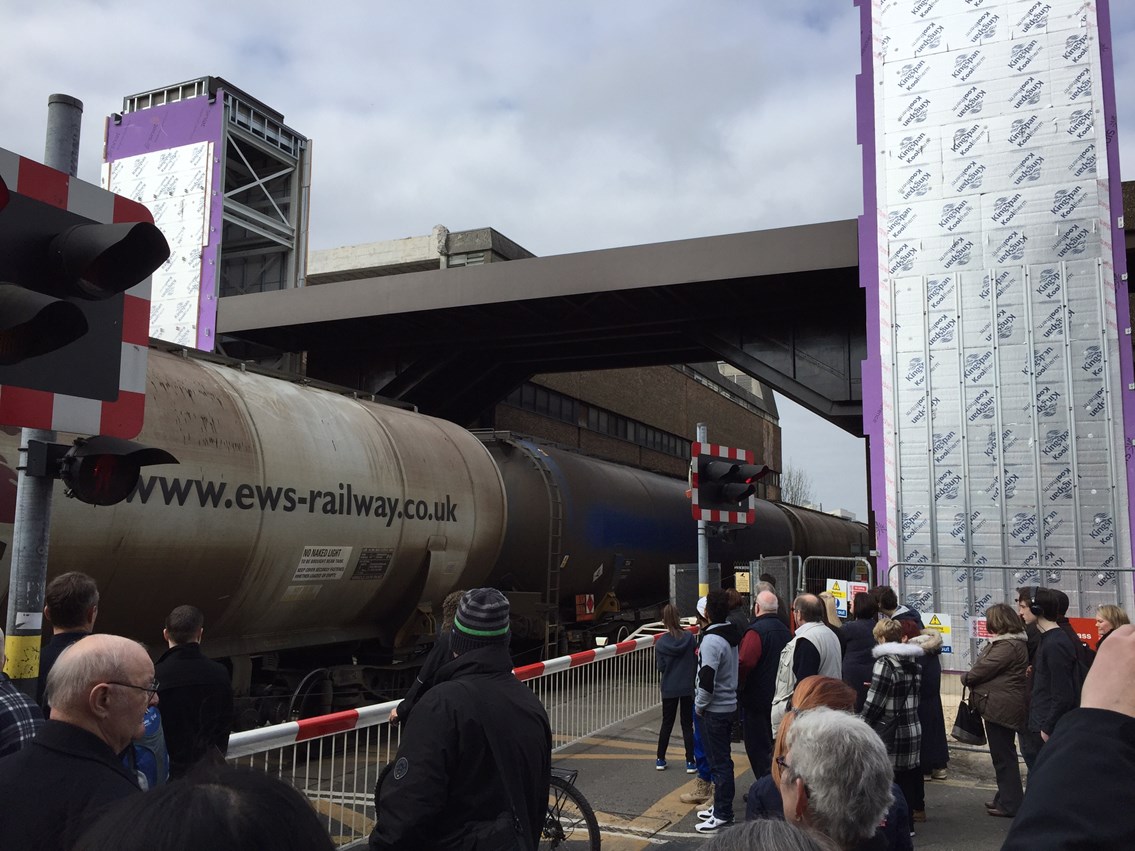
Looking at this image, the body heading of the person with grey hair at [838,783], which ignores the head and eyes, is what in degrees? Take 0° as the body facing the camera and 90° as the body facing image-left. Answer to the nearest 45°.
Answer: approximately 135°

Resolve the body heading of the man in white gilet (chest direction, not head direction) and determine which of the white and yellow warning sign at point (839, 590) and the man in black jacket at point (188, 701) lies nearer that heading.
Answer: the white and yellow warning sign

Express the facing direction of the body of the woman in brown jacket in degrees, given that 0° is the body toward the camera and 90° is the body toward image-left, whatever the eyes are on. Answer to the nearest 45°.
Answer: approximately 90°

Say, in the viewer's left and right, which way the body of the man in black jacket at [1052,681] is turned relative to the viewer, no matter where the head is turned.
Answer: facing to the left of the viewer

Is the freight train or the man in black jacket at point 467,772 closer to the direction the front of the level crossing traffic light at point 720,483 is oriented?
the man in black jacket

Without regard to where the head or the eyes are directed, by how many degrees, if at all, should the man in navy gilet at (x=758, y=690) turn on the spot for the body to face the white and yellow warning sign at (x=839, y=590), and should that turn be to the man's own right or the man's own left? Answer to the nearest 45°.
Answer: approximately 45° to the man's own right

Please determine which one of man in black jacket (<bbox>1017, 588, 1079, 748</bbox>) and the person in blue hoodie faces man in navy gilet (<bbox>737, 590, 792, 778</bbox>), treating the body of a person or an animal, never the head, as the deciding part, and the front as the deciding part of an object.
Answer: man in black jacket (<bbox>1017, 588, 1079, 748</bbox>)

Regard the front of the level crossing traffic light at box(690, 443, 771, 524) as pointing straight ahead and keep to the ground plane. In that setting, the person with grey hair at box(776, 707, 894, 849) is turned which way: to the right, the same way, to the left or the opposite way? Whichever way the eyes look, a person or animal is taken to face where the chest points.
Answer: the opposite way

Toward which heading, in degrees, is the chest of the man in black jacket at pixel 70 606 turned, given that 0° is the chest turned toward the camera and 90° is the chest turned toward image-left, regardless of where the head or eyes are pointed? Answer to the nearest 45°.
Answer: approximately 180°

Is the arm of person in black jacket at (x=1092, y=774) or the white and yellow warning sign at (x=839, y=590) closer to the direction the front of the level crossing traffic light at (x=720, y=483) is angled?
the arm of person in black jacket

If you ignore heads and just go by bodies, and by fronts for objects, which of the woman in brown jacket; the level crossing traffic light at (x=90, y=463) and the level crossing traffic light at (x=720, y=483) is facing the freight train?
the woman in brown jacket

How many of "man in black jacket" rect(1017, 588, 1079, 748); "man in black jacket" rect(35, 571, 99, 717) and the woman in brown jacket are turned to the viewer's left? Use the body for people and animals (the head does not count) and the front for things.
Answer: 2
